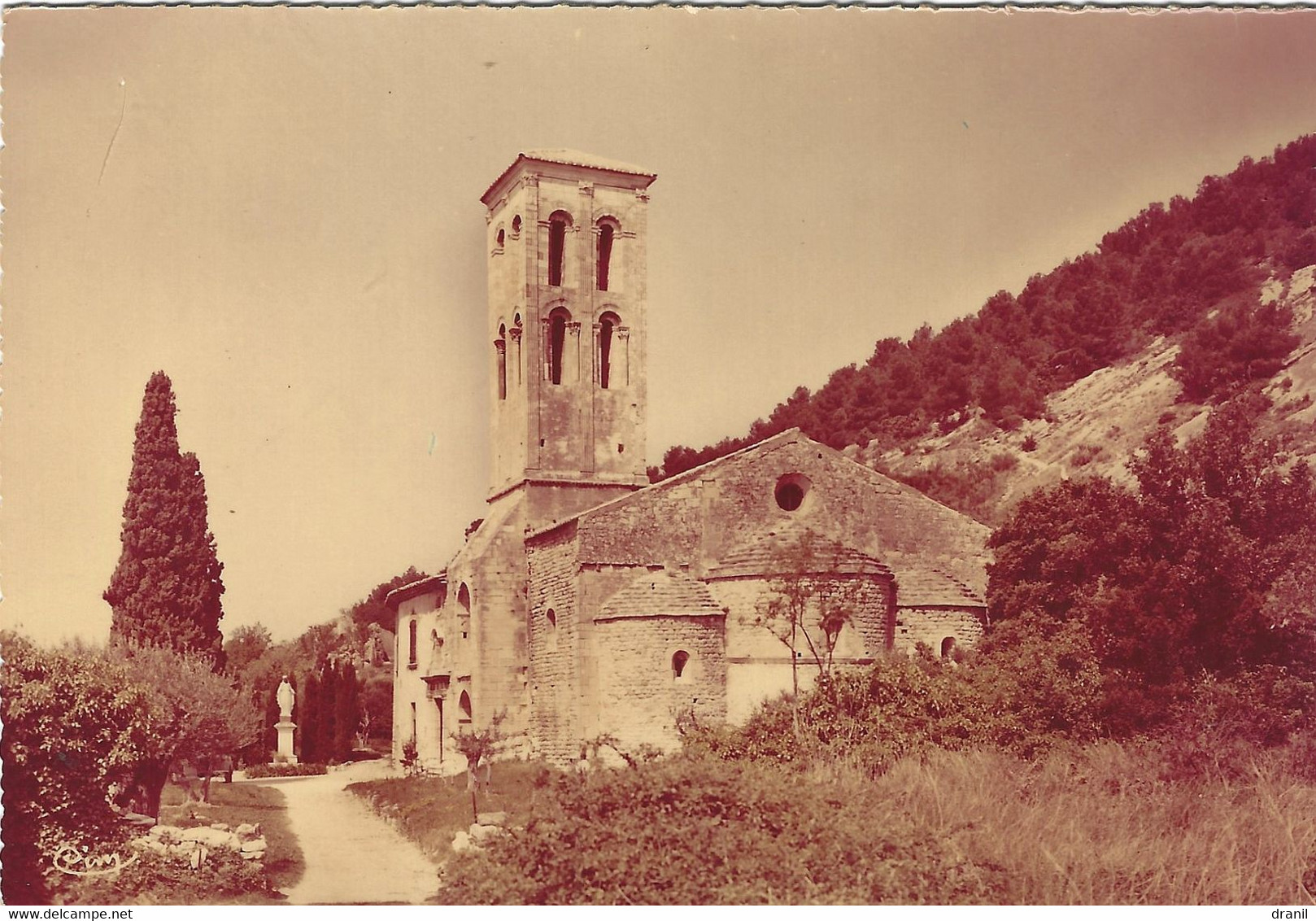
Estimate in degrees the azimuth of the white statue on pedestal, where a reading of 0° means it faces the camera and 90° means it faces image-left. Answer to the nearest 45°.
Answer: approximately 0°

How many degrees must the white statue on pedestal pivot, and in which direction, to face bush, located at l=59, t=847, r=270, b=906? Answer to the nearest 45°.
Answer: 0° — it already faces it

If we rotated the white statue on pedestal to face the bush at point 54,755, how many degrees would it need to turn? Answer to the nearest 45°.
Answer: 0° — it already faces it

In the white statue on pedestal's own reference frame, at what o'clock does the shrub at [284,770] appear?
The shrub is roughly at 12 o'clock from the white statue on pedestal.
